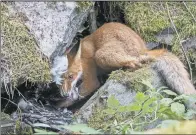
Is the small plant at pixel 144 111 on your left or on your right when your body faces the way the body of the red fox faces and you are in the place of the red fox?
on your left

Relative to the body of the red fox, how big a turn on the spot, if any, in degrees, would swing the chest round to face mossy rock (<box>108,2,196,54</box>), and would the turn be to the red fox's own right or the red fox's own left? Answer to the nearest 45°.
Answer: approximately 135° to the red fox's own right

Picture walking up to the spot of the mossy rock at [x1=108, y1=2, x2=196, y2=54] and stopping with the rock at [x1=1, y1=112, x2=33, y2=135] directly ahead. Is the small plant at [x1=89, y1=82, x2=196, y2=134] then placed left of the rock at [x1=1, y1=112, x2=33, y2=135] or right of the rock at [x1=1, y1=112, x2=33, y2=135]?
left

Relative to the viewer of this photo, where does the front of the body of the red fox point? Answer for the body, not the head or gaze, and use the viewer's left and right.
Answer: facing to the left of the viewer

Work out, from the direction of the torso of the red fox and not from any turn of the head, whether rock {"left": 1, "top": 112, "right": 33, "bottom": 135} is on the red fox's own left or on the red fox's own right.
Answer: on the red fox's own left

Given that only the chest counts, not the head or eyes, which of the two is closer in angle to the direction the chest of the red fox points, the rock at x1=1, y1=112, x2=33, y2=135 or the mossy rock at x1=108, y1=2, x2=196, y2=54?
the rock
